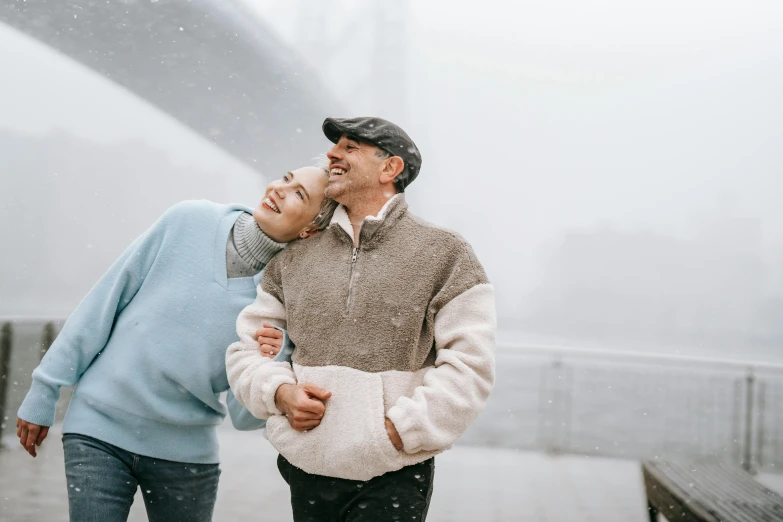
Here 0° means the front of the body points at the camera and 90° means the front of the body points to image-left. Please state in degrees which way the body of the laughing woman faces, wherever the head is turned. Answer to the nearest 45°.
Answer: approximately 0°

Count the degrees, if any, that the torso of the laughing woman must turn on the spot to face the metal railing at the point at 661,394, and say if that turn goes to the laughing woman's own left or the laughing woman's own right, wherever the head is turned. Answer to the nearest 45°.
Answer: approximately 135° to the laughing woman's own left

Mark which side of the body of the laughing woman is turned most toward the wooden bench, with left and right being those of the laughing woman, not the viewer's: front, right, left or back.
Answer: left
